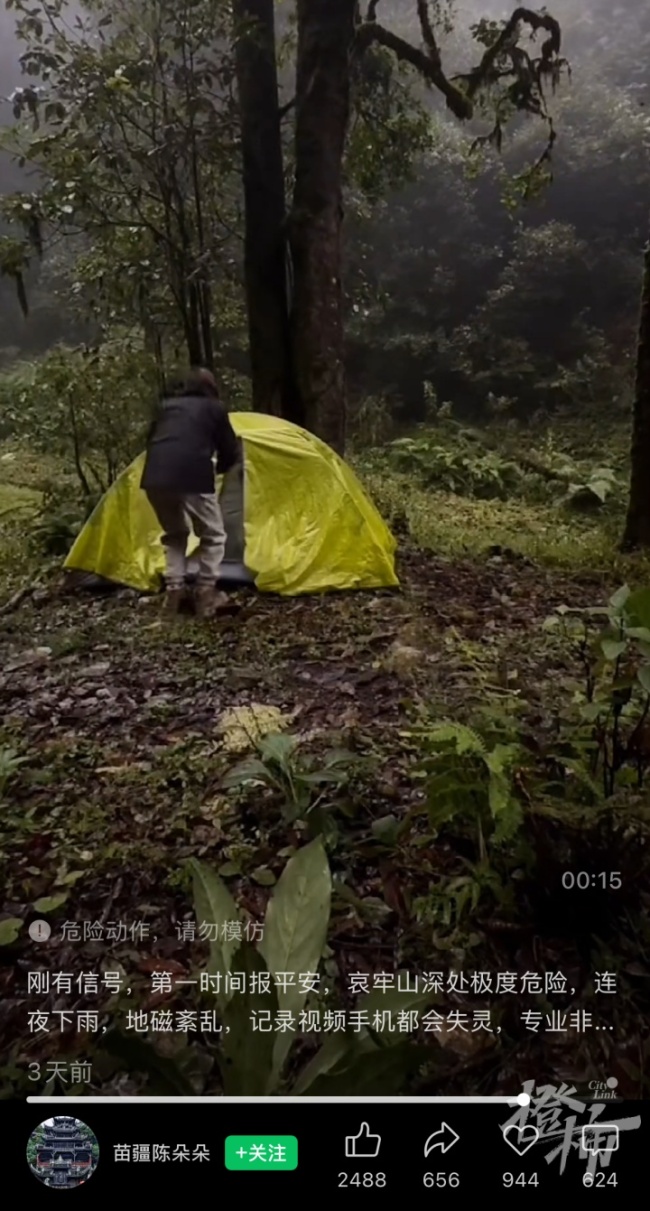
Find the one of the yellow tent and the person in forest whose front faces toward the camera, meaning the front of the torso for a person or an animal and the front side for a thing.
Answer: the yellow tent

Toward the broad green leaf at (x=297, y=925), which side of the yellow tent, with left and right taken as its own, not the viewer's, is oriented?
front

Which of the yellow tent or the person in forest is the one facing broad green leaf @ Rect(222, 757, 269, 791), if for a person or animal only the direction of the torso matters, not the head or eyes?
the yellow tent

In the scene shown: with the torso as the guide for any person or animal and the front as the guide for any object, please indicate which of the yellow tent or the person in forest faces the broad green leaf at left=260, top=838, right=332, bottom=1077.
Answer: the yellow tent

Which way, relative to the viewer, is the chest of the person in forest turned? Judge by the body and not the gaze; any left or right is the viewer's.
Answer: facing away from the viewer and to the right of the viewer

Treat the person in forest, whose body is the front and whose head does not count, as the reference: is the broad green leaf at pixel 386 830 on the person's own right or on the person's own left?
on the person's own right

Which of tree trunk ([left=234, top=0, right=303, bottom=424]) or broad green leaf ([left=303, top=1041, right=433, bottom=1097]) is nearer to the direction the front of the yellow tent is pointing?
the broad green leaf

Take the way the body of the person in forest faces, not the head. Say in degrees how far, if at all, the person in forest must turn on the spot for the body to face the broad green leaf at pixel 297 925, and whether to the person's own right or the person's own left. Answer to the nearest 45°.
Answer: approximately 135° to the person's own right

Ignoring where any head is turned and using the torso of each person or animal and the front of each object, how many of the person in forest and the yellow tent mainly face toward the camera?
1

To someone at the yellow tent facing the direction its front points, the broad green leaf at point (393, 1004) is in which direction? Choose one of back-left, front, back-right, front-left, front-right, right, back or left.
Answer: front

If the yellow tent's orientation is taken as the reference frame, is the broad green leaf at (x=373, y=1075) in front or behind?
in front

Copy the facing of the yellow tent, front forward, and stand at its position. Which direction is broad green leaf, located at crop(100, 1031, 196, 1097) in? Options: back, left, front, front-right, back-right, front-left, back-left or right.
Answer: front

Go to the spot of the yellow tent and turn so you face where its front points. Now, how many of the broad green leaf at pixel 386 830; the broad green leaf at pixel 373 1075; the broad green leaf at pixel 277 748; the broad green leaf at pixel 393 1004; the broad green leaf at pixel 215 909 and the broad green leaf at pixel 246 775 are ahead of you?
6

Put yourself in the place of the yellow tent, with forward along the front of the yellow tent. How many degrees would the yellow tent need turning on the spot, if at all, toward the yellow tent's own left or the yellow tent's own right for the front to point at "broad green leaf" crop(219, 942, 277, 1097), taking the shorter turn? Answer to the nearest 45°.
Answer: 0° — it already faces it

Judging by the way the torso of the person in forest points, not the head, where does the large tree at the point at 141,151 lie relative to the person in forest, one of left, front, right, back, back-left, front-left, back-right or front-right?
front-left

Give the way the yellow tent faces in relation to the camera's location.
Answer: facing the viewer
